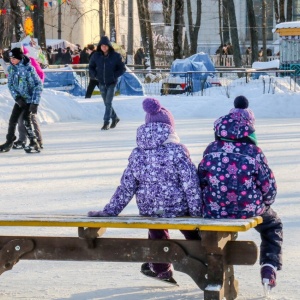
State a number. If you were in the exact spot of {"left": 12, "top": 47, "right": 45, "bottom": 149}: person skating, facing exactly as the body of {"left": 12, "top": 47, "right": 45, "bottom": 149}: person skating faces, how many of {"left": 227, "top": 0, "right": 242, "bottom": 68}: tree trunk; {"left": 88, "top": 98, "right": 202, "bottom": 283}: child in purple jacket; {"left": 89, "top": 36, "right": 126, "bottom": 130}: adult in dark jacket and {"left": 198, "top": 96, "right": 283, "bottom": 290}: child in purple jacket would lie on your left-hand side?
2

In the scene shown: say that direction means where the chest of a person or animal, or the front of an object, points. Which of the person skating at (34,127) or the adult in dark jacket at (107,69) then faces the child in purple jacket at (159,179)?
the adult in dark jacket

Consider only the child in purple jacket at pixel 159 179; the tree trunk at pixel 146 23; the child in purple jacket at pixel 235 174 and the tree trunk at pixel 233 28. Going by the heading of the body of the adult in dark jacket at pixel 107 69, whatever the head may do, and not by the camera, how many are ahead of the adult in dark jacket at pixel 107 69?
2

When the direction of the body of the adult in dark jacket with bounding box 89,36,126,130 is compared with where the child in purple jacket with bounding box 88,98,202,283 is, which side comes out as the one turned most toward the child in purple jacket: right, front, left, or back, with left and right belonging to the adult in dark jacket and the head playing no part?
front

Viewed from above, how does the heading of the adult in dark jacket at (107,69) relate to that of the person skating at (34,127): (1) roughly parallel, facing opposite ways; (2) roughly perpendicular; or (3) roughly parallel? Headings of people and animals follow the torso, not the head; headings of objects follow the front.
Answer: roughly perpendicular

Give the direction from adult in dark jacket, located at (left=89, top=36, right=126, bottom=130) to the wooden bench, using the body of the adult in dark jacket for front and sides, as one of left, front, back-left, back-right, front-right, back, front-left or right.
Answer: front

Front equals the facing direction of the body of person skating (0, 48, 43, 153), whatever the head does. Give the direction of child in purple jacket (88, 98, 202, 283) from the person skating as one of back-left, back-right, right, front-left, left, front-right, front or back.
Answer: front-left

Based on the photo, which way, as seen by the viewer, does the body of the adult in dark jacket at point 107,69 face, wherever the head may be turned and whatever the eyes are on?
toward the camera

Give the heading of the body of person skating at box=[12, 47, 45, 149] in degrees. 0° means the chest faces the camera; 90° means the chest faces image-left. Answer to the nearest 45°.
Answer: approximately 90°

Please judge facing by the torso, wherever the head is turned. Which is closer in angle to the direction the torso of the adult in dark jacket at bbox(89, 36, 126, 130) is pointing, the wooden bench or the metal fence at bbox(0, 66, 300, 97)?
the wooden bench

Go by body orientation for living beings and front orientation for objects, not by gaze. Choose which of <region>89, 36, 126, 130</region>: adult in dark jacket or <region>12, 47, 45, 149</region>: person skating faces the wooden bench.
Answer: the adult in dark jacket

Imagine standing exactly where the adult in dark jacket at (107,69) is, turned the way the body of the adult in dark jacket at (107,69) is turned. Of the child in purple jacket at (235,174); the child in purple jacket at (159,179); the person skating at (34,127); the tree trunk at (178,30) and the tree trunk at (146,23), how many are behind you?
2
